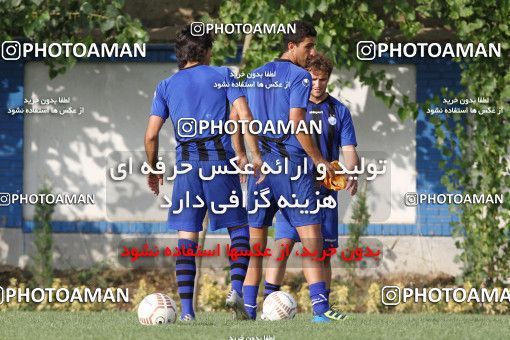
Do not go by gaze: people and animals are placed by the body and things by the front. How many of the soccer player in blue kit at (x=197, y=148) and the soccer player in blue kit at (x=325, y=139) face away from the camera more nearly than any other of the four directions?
1

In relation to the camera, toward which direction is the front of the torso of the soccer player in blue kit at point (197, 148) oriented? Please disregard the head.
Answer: away from the camera

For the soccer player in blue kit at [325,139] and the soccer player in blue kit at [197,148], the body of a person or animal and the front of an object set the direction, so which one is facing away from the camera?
the soccer player in blue kit at [197,148]

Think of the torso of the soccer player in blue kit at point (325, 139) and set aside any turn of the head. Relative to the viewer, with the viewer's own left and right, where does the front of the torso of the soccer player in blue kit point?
facing the viewer and to the left of the viewer
